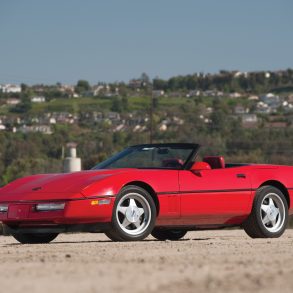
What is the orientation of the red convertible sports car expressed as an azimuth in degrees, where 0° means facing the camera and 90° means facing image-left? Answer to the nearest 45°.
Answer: approximately 45°
